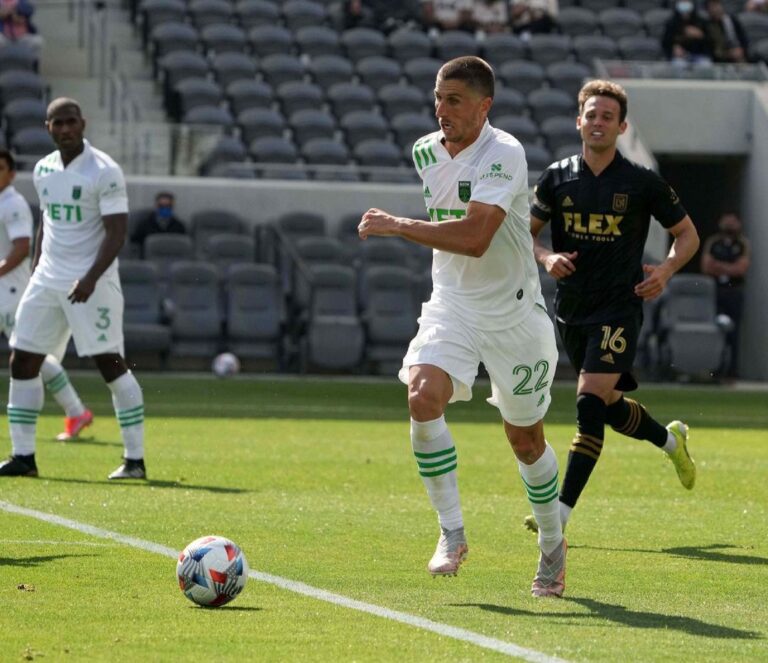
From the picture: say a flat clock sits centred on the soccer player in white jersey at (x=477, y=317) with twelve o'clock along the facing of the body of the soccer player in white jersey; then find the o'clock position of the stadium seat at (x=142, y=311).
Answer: The stadium seat is roughly at 4 o'clock from the soccer player in white jersey.

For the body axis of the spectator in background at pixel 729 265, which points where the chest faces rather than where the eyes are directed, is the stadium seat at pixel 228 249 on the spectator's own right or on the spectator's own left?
on the spectator's own right

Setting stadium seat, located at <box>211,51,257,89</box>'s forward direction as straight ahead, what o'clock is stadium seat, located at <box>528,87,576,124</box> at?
stadium seat, located at <box>528,87,576,124</box> is roughly at 9 o'clock from stadium seat, located at <box>211,51,257,89</box>.

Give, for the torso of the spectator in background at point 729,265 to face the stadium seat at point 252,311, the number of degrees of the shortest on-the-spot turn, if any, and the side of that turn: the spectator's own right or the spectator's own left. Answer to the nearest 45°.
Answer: approximately 90° to the spectator's own right

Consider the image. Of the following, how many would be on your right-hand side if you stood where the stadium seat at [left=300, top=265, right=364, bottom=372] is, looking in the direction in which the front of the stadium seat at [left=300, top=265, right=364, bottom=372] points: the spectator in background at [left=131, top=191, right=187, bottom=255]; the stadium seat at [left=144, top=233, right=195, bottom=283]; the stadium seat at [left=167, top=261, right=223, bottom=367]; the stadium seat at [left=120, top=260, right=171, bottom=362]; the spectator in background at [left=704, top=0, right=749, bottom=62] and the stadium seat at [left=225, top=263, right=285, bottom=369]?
5

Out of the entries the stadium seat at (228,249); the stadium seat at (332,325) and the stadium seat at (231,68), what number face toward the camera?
3

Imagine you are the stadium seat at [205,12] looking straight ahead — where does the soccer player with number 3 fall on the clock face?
The soccer player with number 3 is roughly at 12 o'clock from the stadium seat.

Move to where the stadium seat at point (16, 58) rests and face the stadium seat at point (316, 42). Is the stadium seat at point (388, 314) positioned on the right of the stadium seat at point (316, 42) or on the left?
right

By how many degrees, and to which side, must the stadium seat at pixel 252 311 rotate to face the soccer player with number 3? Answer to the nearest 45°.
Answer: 0° — it already faces them

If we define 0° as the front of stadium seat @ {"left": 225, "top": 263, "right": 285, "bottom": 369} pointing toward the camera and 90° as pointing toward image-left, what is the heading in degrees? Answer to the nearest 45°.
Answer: approximately 0°

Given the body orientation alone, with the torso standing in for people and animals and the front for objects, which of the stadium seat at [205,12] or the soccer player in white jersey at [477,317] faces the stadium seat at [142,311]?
the stadium seat at [205,12]
